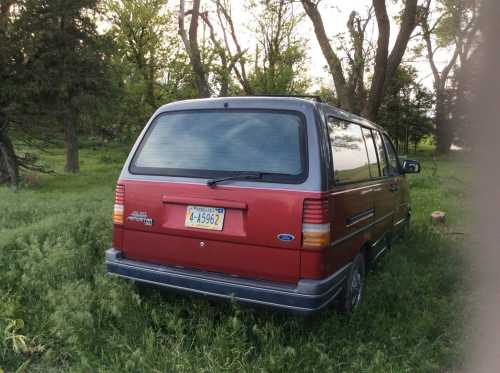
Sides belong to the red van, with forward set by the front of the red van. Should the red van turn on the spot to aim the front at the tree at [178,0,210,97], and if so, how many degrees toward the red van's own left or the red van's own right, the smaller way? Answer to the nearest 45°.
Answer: approximately 45° to the red van's own left

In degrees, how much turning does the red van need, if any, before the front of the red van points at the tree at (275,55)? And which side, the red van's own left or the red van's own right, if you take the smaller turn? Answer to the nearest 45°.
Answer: approximately 45° to the red van's own left

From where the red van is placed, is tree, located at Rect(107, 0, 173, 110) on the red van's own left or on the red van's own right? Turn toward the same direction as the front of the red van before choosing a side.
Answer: on the red van's own left

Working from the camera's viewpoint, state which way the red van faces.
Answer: facing away from the viewer and to the right of the viewer

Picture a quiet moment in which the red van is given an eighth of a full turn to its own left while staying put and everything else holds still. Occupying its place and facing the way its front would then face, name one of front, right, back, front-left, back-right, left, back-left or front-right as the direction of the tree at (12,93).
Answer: front-left

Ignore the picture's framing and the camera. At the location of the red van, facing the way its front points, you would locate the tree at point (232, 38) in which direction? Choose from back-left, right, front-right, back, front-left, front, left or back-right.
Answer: front-left

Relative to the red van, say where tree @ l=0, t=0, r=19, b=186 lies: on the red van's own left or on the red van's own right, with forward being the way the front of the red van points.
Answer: on the red van's own left
